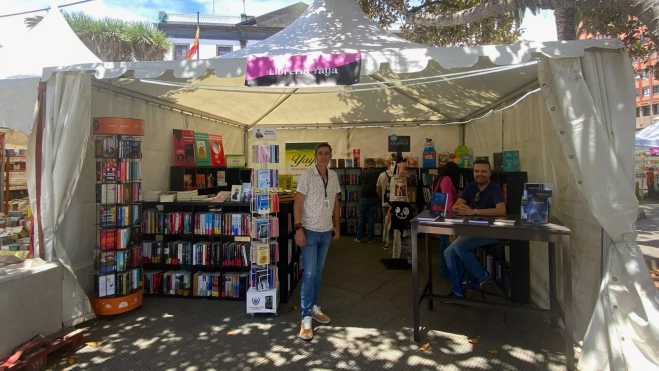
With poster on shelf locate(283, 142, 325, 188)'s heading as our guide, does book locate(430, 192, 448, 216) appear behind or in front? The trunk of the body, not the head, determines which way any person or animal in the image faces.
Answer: in front

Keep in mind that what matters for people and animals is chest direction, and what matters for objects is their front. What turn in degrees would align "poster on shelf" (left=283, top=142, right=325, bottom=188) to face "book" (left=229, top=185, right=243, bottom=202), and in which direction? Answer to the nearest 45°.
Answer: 0° — it already faces it

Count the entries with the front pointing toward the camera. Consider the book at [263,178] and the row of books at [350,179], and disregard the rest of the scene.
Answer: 2

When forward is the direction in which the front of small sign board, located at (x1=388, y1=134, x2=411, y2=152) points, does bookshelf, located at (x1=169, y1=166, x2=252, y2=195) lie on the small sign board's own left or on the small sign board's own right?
on the small sign board's own right

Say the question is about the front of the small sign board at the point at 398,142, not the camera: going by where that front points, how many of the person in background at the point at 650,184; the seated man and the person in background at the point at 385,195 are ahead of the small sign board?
1

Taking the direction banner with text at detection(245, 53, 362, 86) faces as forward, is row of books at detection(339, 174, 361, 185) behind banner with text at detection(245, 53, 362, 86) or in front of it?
behind

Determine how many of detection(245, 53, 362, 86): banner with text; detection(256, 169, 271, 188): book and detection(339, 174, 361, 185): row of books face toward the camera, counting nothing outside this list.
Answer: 3

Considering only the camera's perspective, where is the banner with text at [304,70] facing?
facing the viewer

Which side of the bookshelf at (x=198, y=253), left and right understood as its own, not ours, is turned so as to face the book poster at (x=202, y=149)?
back

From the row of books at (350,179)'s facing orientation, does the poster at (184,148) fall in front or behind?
in front

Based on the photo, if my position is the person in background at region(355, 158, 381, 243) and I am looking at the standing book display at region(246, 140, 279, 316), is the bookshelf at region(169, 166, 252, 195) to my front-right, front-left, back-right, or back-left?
front-right

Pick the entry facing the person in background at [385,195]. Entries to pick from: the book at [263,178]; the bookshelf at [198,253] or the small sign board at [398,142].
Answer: the small sign board

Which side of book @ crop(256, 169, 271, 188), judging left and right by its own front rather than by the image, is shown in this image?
front
